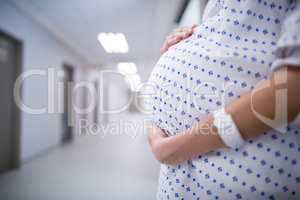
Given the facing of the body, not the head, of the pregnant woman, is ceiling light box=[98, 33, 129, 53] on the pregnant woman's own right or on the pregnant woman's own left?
on the pregnant woman's own right

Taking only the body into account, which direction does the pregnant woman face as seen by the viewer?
to the viewer's left

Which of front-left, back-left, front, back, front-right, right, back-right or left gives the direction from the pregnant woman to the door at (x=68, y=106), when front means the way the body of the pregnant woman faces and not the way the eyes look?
front-right

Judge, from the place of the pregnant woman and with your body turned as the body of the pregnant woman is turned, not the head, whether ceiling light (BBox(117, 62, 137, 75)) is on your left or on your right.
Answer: on your right
